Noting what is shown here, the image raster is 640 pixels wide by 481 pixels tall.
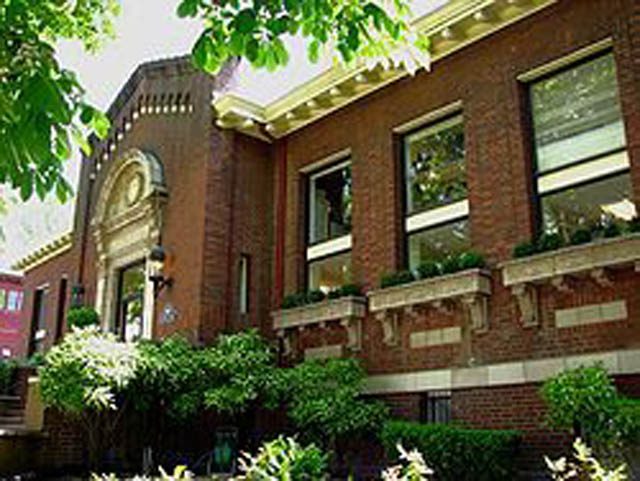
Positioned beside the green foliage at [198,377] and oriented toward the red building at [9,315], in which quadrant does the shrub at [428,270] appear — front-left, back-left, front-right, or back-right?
back-right

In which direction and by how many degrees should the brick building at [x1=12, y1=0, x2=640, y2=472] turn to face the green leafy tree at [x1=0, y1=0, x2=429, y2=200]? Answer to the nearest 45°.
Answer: approximately 45° to its left

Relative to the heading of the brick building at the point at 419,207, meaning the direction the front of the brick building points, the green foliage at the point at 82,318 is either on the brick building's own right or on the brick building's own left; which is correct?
on the brick building's own right

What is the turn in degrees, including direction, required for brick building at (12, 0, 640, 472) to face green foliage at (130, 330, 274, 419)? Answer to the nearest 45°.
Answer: approximately 45° to its right

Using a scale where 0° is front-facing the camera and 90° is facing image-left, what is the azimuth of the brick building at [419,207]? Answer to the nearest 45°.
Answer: approximately 45°

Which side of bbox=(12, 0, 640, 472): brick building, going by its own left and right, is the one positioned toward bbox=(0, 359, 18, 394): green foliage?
right

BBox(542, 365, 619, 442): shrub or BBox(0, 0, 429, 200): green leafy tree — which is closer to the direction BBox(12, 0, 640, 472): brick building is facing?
the green leafy tree
